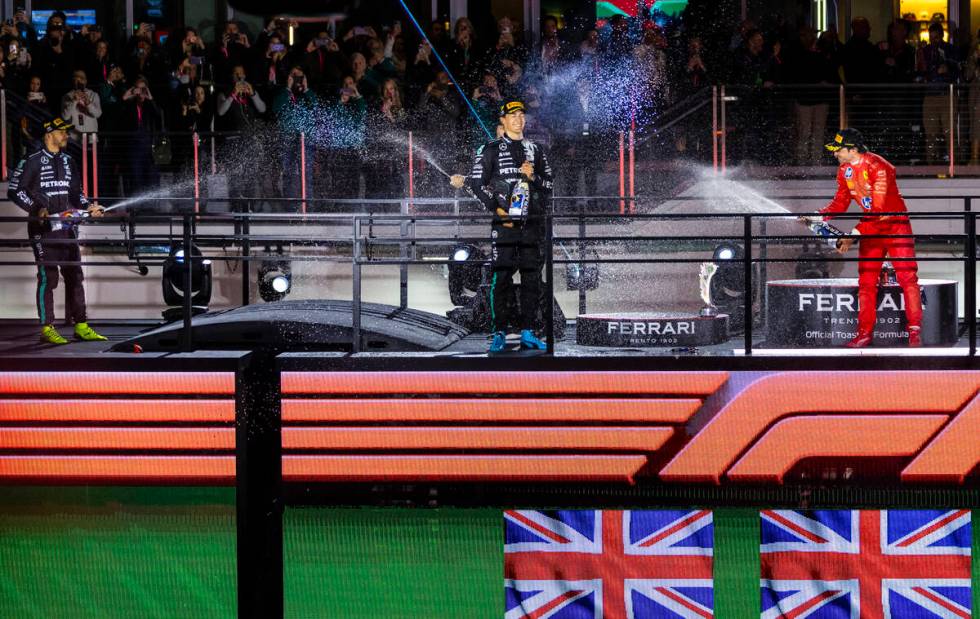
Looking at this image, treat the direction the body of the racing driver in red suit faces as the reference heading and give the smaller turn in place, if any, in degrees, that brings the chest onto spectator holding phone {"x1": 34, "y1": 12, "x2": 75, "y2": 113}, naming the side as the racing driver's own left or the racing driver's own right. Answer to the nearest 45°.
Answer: approximately 90° to the racing driver's own right

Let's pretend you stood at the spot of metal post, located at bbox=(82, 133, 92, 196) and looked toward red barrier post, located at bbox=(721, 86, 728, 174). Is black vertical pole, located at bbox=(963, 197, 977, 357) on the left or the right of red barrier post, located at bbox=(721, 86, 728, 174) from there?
right

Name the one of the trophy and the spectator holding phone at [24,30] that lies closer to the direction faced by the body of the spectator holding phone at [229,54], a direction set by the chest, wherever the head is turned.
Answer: the trophy

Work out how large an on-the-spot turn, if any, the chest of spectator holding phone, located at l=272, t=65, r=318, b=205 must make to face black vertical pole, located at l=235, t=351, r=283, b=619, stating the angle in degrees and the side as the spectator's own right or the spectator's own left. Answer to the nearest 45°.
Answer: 0° — they already face it

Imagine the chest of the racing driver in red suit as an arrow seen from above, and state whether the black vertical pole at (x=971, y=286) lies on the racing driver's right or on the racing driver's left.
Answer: on the racing driver's left

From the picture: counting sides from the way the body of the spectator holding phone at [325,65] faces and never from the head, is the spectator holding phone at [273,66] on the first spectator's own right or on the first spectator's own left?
on the first spectator's own right

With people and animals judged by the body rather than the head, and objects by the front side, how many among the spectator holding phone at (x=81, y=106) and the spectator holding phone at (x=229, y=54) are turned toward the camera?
2

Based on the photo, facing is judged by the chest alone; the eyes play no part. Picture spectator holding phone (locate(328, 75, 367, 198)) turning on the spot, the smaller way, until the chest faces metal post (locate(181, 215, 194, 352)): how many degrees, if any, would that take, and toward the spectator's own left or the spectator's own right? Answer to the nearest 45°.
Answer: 0° — they already face it

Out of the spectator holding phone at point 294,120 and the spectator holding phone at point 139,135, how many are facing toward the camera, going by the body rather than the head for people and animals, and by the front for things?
2

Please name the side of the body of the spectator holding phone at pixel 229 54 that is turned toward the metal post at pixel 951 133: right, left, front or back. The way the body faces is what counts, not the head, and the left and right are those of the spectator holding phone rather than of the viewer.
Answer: left

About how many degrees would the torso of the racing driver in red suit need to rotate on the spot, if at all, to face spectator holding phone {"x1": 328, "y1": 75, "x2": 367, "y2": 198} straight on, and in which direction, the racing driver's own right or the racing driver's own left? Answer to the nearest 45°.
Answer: approximately 90° to the racing driver's own right

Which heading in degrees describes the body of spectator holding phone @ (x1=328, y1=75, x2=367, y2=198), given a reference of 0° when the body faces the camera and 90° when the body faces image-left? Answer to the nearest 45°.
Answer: approximately 0°

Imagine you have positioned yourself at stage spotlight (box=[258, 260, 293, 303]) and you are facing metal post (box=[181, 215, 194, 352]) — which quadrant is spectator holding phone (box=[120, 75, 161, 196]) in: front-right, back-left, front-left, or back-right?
back-right
